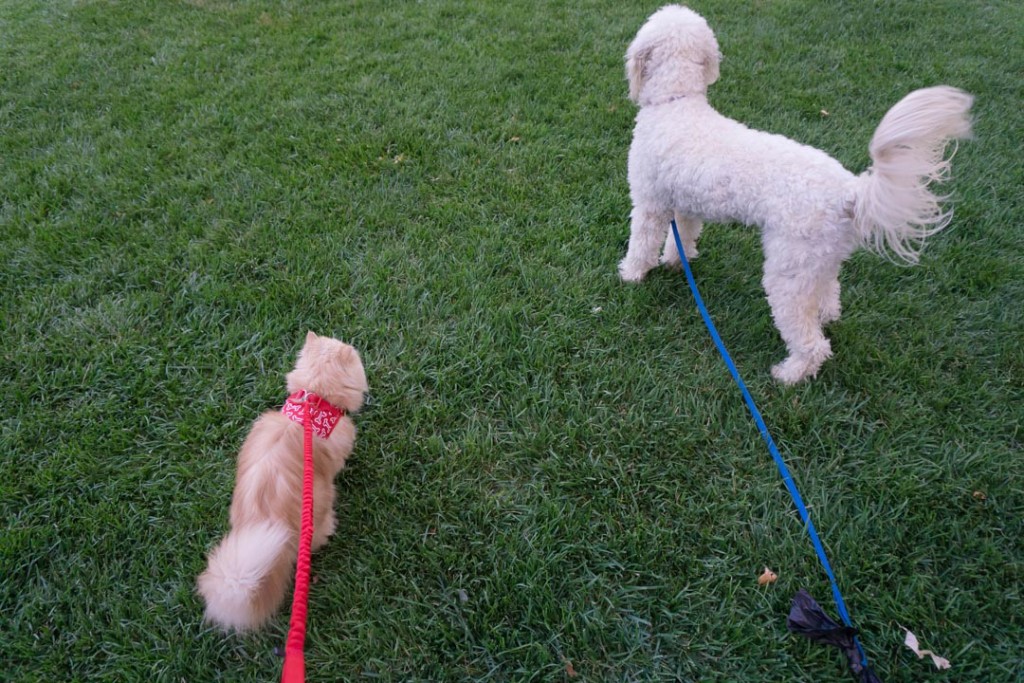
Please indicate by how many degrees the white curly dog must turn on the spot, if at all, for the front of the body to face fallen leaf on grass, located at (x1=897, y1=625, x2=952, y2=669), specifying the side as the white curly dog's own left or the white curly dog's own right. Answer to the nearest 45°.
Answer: approximately 135° to the white curly dog's own left

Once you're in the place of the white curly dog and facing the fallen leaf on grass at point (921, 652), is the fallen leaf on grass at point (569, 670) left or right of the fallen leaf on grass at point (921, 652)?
right

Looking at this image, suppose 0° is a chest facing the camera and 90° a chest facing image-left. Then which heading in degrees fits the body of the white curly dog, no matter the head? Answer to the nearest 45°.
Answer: approximately 135°

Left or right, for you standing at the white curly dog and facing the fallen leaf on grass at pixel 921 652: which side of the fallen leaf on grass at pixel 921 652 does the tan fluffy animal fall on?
right

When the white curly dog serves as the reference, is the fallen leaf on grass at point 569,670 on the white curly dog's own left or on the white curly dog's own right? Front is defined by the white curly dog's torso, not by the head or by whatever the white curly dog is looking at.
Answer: on the white curly dog's own left

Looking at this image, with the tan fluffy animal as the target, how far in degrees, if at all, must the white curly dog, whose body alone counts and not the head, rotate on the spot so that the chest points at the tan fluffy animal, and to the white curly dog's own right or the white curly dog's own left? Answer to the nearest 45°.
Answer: approximately 90° to the white curly dog's own left

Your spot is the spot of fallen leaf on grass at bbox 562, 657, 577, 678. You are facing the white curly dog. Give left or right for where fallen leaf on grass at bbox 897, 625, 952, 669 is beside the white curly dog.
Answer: right

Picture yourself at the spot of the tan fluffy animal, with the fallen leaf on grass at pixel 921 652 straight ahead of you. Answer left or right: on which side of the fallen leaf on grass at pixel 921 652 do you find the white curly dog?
left
